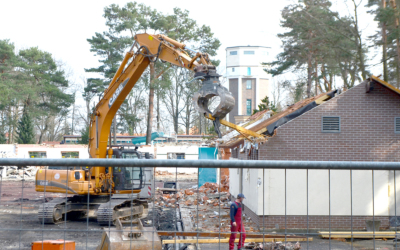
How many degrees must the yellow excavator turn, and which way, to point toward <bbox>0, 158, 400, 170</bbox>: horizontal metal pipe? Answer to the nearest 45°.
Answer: approximately 45° to its right

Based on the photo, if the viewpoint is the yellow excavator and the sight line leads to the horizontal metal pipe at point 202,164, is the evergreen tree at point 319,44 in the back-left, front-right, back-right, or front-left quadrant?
back-left

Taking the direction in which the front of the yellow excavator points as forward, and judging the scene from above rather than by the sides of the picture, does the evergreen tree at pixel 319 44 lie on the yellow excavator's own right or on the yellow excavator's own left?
on the yellow excavator's own left

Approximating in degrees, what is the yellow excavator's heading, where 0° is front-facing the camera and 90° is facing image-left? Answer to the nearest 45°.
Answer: approximately 315°
